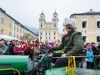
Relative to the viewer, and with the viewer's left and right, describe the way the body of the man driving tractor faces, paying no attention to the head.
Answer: facing the viewer and to the left of the viewer

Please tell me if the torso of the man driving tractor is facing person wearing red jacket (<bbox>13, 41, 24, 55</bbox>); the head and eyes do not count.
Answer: no
